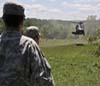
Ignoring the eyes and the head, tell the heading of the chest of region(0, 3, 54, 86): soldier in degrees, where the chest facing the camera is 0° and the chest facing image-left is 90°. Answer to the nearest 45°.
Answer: approximately 180°
